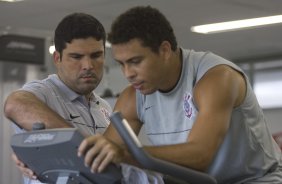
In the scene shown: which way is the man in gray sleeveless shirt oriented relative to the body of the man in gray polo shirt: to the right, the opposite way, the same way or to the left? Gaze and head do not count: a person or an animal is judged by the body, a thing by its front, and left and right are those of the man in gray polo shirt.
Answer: to the right

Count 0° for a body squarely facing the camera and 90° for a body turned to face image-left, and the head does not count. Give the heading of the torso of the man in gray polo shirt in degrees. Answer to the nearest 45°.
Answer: approximately 315°

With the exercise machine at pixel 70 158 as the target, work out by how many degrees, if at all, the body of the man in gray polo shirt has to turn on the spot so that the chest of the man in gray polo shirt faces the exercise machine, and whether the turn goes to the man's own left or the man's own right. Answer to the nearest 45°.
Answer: approximately 45° to the man's own right

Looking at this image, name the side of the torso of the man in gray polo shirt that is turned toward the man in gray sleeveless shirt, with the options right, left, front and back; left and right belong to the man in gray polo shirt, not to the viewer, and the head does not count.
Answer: front

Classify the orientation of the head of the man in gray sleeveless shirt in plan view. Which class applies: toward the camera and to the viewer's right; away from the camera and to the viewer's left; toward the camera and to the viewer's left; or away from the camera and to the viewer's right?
toward the camera and to the viewer's left
